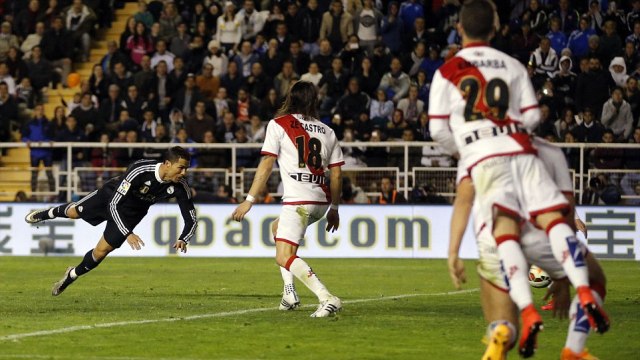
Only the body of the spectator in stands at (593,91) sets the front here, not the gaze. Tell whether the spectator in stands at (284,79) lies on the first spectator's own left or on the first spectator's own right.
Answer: on the first spectator's own right

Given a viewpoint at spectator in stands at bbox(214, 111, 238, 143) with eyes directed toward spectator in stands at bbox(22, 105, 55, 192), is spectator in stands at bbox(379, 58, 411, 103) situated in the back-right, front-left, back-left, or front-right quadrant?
back-right

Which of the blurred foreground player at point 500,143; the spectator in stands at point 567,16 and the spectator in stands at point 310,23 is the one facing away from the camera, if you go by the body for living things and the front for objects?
the blurred foreground player

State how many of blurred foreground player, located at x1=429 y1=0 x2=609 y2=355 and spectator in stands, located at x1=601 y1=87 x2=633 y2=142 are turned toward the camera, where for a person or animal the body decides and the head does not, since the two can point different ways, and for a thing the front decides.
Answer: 1

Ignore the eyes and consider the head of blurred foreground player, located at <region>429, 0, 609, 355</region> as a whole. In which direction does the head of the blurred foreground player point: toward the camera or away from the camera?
away from the camera

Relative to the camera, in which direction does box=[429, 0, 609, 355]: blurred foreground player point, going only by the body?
away from the camera

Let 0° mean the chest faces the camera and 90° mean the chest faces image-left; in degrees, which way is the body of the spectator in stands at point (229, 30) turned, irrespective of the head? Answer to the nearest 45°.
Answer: approximately 0°
